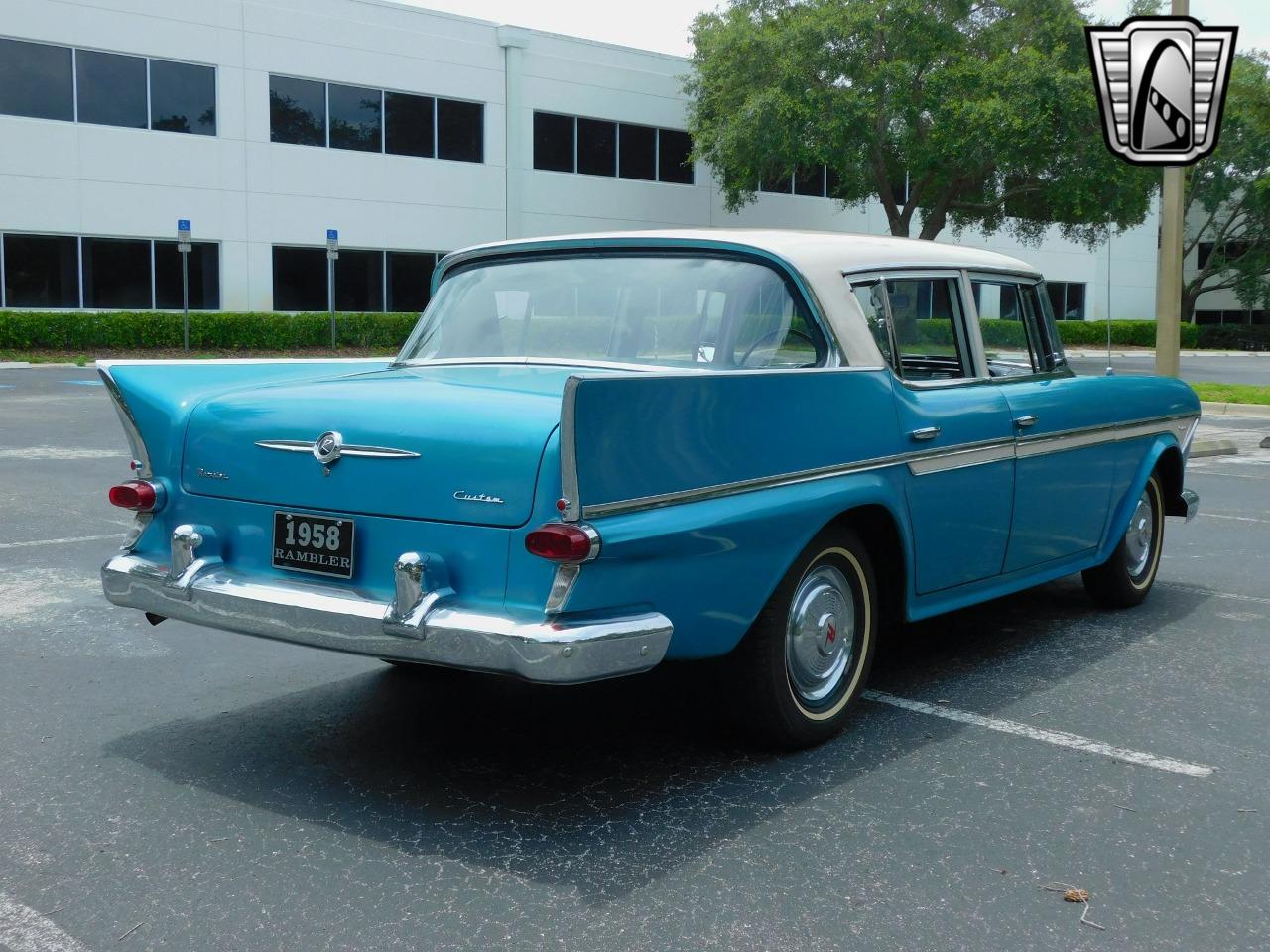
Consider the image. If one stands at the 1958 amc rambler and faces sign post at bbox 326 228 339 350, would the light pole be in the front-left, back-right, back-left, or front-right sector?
front-right

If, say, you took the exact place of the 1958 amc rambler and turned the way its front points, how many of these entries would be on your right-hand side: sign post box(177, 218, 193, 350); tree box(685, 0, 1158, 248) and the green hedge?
0

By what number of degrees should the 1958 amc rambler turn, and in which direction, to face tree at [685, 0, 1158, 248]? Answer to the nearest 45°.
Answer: approximately 45° to its left

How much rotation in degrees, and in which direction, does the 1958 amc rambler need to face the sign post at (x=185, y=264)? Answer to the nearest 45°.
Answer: approximately 45° to its left

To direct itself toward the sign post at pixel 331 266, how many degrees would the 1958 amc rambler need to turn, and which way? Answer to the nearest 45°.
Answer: approximately 45° to its left

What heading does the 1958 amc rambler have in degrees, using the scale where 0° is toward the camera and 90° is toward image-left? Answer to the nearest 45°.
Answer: approximately 225°

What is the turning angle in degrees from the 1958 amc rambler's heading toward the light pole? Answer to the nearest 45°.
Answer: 0° — it already faces it

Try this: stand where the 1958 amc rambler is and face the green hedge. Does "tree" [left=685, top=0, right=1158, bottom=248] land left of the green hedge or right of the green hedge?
right

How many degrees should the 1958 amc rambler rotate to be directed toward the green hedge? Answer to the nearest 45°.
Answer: approximately 45° to its left
